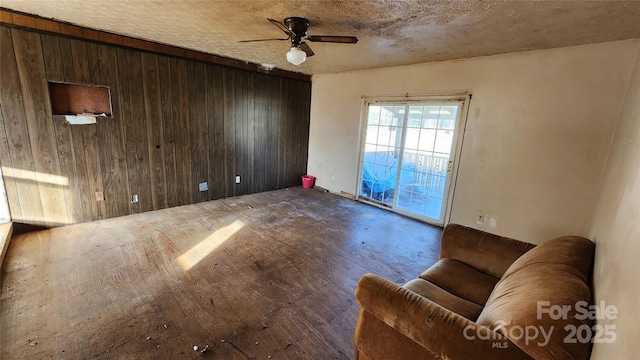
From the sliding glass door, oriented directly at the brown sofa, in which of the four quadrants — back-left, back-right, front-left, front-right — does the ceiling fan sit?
front-right

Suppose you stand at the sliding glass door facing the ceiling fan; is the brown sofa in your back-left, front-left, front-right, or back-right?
front-left

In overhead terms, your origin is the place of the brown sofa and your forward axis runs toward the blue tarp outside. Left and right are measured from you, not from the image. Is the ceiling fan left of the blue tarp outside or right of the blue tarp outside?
left

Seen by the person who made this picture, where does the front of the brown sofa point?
facing away from the viewer and to the left of the viewer
